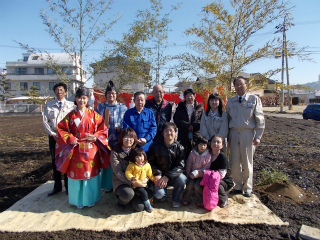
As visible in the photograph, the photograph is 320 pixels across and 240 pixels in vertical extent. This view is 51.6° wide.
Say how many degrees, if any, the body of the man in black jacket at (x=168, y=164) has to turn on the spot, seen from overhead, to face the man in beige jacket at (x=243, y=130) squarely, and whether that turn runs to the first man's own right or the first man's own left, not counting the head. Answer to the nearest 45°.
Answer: approximately 90° to the first man's own left

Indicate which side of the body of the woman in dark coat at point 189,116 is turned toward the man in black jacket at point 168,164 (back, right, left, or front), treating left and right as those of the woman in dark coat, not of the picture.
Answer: front

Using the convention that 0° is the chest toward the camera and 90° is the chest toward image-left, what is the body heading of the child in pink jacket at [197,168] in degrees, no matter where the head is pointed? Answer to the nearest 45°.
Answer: approximately 0°

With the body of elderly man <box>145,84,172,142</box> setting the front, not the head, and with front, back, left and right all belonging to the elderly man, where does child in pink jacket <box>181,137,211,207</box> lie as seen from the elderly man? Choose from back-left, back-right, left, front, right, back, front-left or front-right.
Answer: front-left

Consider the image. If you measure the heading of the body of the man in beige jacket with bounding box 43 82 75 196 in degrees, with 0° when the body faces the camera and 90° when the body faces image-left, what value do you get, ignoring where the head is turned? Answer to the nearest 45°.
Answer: approximately 0°

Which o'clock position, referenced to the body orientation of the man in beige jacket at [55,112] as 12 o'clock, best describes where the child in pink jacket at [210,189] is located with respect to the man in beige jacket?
The child in pink jacket is roughly at 10 o'clock from the man in beige jacket.

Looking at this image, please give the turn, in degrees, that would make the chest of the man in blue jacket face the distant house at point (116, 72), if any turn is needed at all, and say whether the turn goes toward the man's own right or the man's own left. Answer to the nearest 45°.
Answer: approximately 180°

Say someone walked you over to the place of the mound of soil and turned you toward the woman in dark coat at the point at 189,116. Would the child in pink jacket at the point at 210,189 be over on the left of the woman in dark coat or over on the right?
left

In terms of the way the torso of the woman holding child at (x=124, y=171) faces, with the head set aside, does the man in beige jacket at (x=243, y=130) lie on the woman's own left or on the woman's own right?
on the woman's own left
